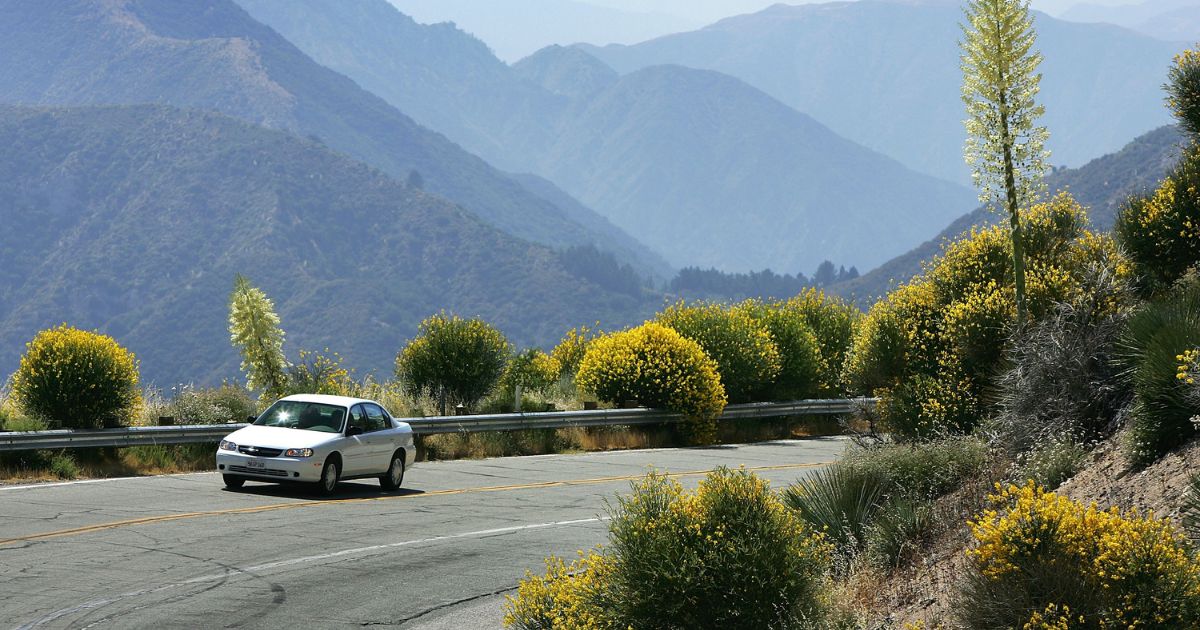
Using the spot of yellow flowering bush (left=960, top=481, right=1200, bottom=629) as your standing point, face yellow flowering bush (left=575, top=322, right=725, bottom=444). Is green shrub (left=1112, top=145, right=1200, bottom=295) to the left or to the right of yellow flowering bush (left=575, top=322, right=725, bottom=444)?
right

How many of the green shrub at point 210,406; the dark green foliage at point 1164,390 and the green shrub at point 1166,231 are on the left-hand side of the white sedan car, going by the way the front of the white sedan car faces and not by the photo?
2

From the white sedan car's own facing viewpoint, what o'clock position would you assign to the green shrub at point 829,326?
The green shrub is roughly at 6 o'clock from the white sedan car.

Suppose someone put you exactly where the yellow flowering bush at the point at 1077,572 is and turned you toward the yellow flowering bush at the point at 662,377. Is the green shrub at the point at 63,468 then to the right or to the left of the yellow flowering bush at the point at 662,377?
left

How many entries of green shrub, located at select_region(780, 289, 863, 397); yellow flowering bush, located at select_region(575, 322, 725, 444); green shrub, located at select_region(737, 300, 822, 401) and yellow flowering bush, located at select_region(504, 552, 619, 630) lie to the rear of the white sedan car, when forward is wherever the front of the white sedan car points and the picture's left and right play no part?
3

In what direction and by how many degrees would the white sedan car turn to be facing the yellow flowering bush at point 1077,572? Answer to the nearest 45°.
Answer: approximately 45° to its left

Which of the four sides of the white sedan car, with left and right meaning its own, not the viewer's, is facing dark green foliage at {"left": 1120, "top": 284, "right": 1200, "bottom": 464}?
left

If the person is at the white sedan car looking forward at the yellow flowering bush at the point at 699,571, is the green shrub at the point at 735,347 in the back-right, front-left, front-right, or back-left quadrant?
back-left

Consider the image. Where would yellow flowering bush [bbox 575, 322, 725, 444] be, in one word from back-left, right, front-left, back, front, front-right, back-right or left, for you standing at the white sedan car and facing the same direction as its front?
back

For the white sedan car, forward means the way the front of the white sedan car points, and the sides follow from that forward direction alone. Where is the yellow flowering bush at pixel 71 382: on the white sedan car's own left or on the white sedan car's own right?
on the white sedan car's own right

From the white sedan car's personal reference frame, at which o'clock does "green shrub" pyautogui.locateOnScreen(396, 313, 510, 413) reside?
The green shrub is roughly at 5 o'clock from the white sedan car.

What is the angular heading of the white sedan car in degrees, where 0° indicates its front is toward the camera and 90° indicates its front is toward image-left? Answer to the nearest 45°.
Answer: approximately 45°

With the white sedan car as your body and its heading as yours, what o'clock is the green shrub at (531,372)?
The green shrub is roughly at 5 o'clock from the white sedan car.

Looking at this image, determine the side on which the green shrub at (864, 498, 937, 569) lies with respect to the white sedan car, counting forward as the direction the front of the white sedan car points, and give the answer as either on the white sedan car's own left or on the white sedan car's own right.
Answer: on the white sedan car's own left

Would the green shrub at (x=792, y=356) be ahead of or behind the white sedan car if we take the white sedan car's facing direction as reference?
behind

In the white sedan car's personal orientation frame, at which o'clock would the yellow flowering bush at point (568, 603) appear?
The yellow flowering bush is roughly at 10 o'clock from the white sedan car.

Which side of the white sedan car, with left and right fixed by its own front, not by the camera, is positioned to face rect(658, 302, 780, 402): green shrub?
back

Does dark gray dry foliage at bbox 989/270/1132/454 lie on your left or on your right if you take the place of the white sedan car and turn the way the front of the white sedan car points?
on your left
